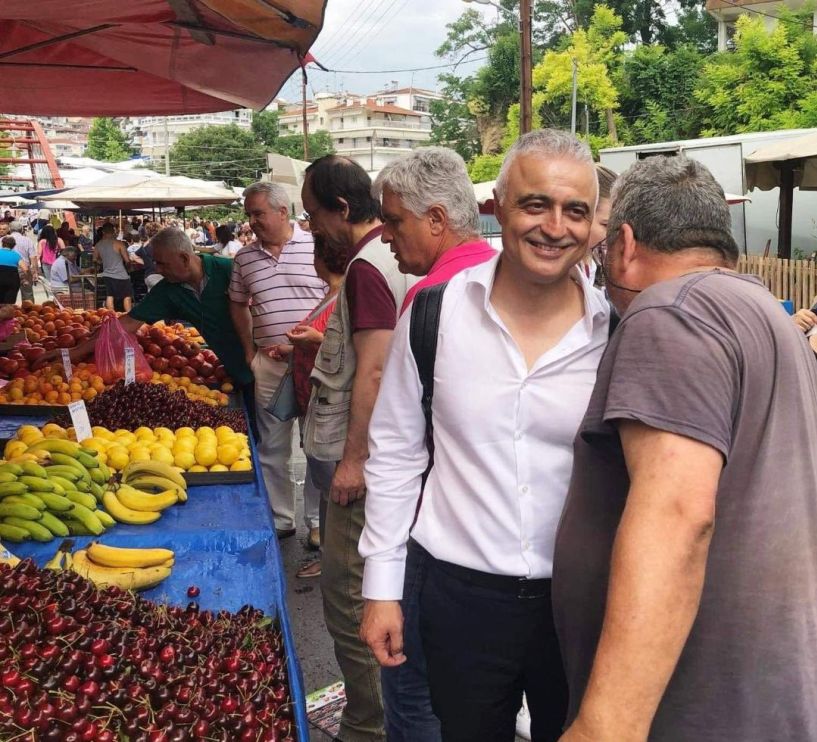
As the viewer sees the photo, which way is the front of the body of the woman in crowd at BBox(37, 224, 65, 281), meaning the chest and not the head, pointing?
away from the camera

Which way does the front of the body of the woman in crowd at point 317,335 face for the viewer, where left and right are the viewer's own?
facing to the left of the viewer

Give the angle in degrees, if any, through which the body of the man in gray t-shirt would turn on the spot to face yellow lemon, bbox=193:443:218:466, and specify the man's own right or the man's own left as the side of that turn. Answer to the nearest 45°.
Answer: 0° — they already face it

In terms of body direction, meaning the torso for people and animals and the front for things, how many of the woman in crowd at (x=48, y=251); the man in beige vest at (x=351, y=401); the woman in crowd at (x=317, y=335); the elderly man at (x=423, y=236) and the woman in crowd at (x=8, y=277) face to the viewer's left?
3

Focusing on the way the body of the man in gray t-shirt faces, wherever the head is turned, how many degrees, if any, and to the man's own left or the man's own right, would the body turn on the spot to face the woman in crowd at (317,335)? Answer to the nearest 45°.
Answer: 0° — they already face them

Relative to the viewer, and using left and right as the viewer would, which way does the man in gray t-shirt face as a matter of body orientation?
facing away from the viewer and to the left of the viewer

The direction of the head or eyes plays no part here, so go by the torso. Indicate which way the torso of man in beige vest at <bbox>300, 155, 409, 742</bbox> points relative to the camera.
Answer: to the viewer's left

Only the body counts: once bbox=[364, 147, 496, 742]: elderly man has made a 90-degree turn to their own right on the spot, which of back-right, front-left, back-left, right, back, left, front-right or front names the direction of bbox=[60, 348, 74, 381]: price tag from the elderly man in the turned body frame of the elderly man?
front-left

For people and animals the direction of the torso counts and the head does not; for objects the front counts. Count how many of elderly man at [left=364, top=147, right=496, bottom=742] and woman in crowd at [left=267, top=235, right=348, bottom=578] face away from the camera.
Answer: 0
